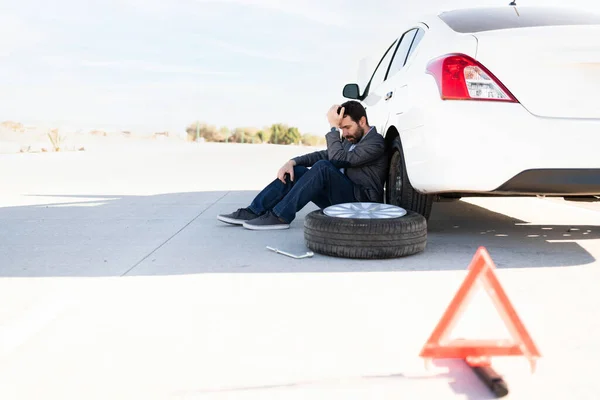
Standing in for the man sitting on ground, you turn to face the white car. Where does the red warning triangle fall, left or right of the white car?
right

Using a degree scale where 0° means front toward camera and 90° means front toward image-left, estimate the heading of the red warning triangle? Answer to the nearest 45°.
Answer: approximately 0°

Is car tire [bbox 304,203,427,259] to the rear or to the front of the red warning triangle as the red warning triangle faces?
to the rear

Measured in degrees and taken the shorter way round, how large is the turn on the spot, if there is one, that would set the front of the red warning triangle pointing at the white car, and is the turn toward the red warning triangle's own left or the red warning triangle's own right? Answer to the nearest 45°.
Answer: approximately 180°
